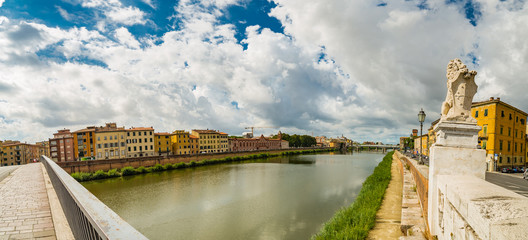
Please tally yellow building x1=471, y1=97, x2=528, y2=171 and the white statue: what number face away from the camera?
0

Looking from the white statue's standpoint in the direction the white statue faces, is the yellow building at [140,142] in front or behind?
behind

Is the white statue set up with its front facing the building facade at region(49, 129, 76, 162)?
no

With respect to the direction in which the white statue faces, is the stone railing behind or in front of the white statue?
in front
